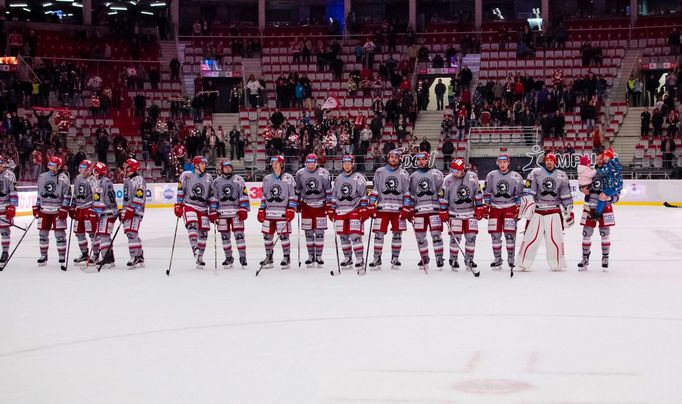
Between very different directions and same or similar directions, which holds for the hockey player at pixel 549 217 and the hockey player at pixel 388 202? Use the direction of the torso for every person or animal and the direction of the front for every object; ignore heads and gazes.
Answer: same or similar directions

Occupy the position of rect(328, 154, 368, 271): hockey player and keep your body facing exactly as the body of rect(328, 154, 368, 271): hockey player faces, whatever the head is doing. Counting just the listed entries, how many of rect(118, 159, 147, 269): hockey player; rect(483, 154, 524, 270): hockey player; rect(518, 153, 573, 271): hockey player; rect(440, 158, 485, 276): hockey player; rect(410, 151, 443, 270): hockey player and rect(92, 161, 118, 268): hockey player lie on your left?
4

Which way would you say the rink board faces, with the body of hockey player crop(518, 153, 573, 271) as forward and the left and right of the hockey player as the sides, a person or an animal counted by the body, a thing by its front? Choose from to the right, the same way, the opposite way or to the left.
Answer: the same way

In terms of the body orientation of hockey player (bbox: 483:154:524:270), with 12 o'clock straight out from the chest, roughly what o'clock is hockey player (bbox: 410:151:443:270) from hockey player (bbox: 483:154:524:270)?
hockey player (bbox: 410:151:443:270) is roughly at 3 o'clock from hockey player (bbox: 483:154:524:270).

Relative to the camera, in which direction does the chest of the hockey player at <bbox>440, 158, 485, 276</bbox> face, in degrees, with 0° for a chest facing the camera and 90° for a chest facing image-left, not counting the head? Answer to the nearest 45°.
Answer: approximately 0°

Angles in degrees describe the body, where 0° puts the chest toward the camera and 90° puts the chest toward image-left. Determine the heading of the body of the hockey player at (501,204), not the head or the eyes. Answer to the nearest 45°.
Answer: approximately 0°

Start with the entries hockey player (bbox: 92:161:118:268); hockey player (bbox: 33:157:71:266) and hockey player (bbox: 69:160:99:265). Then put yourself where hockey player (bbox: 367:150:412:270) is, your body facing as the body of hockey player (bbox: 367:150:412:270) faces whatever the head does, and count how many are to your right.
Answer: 3

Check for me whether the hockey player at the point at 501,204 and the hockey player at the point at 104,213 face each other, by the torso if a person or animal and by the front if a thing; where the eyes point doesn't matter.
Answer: no

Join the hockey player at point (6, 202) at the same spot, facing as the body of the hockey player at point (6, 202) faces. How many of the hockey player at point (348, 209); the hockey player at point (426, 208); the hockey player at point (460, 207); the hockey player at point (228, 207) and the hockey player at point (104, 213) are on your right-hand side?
0

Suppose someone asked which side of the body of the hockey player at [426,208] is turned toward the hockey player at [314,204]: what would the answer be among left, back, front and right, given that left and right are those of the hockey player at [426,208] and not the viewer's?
right

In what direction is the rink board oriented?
toward the camera

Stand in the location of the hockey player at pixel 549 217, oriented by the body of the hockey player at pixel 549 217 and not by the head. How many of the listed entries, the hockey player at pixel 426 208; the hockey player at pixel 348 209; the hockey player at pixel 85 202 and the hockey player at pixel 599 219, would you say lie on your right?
3

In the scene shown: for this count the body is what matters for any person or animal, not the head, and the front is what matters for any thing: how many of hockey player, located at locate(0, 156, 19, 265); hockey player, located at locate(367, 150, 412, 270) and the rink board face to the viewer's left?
0

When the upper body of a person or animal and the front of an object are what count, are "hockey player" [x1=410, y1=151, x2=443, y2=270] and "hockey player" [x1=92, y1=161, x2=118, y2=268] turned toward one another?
no

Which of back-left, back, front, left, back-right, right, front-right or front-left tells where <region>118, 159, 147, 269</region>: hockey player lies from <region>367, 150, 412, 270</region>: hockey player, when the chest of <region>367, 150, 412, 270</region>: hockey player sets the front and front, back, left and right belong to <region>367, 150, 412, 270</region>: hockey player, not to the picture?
right

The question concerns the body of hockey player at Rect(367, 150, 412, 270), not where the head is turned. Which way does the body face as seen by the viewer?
toward the camera

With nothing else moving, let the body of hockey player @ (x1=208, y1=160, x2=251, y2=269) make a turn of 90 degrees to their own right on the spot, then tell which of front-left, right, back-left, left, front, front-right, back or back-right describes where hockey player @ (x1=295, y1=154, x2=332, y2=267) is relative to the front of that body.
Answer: back
